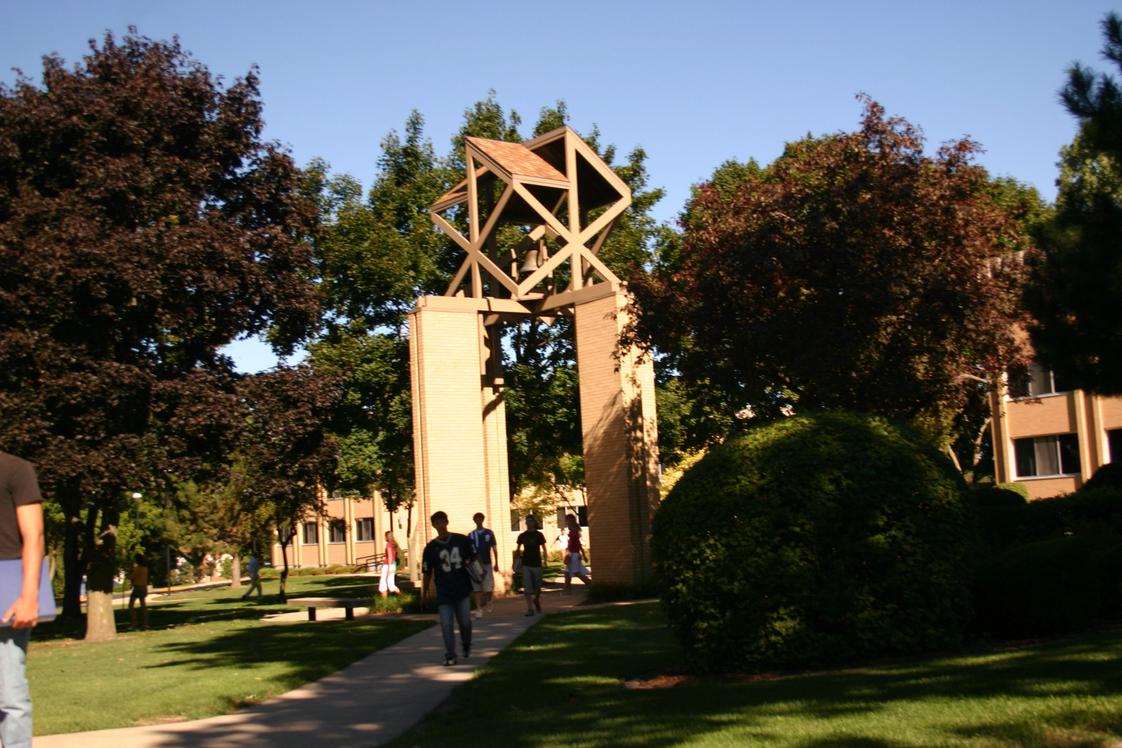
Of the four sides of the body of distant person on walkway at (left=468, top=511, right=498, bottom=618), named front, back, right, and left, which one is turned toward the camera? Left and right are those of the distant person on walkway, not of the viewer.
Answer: front

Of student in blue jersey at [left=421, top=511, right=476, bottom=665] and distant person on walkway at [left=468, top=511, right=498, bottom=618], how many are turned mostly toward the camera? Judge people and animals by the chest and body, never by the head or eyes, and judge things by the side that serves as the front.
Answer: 2

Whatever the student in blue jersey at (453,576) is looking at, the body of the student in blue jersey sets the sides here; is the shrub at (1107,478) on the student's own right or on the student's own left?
on the student's own left

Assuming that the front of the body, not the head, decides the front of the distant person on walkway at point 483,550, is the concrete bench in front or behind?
in front

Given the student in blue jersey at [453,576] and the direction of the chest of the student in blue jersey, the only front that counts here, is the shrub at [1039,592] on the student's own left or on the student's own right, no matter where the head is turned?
on the student's own left

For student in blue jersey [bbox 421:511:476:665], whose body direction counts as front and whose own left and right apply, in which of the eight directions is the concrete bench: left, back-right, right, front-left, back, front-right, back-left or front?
back

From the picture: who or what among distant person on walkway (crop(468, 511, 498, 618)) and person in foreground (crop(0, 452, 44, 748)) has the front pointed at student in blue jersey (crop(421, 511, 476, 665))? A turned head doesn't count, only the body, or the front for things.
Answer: the distant person on walkway

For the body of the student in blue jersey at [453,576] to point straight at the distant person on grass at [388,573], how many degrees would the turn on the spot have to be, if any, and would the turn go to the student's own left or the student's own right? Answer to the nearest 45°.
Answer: approximately 180°

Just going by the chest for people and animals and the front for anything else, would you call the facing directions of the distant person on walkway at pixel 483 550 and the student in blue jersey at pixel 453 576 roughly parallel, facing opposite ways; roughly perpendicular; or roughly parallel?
roughly parallel
